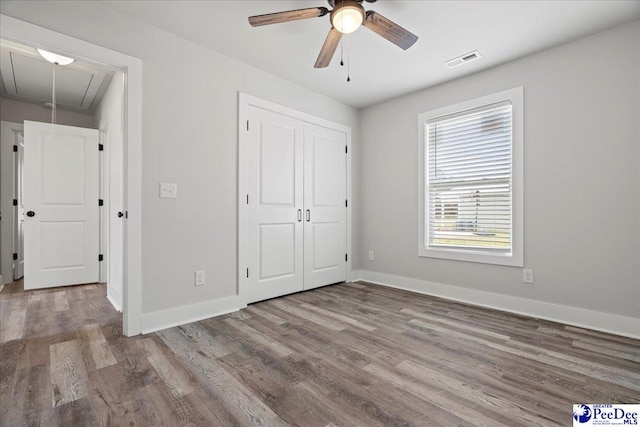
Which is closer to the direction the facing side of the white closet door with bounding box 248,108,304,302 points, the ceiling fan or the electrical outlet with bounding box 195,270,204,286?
the ceiling fan

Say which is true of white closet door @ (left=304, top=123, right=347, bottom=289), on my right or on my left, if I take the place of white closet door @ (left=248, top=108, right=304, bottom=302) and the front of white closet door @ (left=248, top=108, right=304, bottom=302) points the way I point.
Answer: on my left

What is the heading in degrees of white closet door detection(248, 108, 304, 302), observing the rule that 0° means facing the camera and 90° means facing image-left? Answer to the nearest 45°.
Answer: approximately 315°

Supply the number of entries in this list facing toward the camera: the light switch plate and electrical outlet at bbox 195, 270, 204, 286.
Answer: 2

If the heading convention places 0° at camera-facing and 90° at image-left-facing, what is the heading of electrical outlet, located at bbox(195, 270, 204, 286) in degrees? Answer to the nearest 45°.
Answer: approximately 0°

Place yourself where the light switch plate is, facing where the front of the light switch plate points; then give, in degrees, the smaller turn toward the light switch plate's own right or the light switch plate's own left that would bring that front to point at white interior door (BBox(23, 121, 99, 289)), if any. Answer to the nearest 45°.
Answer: approximately 135° to the light switch plate's own right
